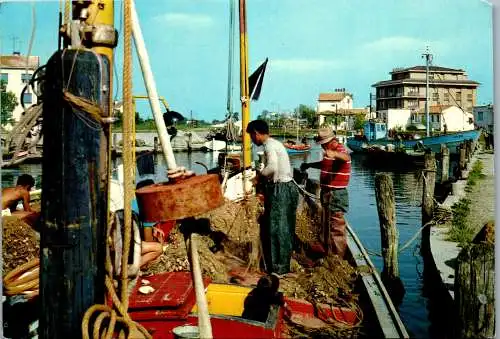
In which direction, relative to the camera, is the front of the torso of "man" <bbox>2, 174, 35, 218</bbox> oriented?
to the viewer's right

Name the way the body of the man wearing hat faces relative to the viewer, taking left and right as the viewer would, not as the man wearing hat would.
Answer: facing to the left of the viewer

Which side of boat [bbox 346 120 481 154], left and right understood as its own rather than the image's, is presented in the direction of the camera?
right

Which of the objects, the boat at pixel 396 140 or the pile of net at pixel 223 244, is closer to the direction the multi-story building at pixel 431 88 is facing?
the pile of net

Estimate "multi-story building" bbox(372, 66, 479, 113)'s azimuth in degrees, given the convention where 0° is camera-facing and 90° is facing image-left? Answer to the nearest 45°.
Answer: approximately 45°

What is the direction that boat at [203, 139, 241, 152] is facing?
to the viewer's left
